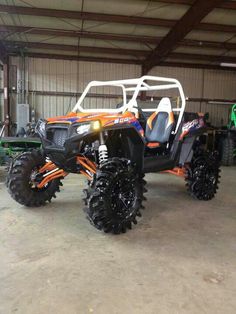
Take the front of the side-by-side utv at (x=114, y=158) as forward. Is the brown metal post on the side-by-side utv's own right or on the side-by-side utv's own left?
on the side-by-side utv's own right

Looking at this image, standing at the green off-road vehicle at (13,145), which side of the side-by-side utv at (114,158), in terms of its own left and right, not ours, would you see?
right

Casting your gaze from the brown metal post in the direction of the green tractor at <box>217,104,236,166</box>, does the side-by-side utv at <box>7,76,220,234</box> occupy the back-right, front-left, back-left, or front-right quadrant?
front-right

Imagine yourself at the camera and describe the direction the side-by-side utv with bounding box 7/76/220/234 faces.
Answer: facing the viewer and to the left of the viewer

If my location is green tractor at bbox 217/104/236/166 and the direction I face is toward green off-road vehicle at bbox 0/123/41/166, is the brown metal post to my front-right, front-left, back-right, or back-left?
front-right

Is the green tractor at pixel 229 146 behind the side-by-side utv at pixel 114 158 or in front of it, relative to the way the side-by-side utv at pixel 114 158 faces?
behind

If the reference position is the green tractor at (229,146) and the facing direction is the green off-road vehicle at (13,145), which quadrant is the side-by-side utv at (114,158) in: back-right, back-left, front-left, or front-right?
front-left
